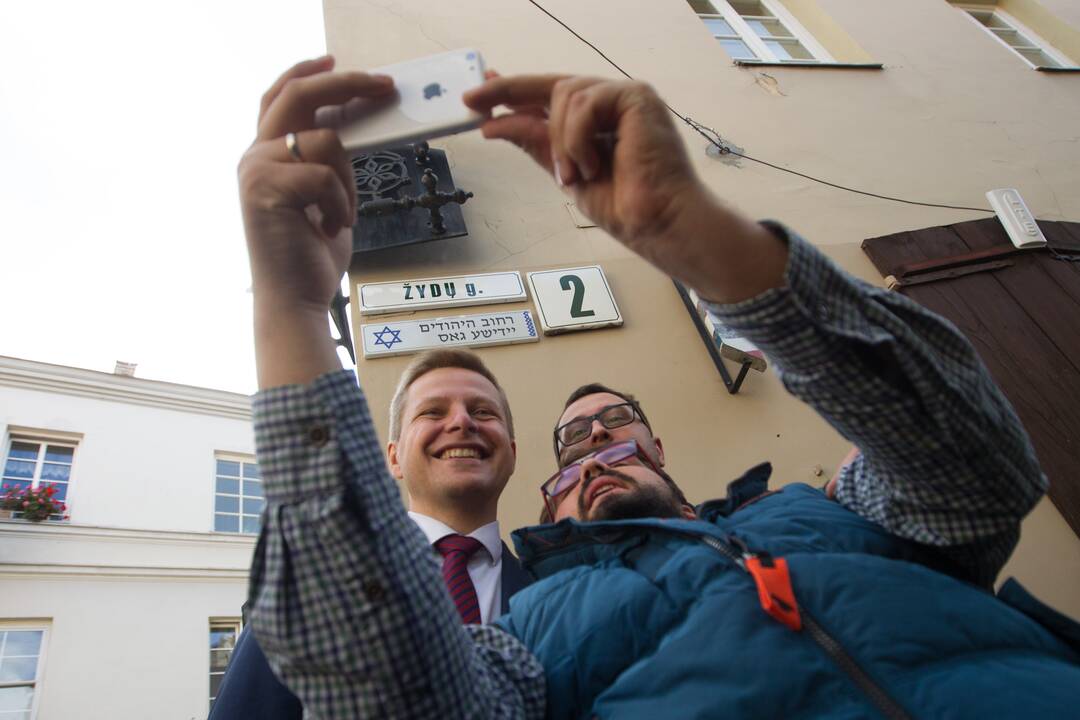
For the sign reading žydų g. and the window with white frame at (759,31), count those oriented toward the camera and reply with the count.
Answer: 2

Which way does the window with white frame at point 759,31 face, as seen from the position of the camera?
facing the viewer

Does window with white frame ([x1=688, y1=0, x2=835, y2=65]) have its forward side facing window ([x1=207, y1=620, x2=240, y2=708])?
no

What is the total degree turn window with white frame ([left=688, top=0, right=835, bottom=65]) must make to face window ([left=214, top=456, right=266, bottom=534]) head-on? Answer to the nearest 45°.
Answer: approximately 90° to its right

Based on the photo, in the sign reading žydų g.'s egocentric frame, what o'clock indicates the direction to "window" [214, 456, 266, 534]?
The window is roughly at 5 o'clock from the sign reading žydų g..

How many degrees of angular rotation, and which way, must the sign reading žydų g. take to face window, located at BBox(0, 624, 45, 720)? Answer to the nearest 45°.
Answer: approximately 135° to its right

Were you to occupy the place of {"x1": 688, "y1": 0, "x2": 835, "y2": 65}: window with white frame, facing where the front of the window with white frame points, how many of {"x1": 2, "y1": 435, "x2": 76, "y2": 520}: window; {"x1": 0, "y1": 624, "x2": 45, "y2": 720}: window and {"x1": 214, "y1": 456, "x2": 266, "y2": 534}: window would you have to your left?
0

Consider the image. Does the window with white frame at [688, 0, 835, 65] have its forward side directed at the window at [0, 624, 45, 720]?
no

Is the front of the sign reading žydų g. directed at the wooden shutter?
no

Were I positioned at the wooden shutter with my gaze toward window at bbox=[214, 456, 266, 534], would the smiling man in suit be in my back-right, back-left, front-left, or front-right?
front-left

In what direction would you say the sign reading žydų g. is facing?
toward the camera

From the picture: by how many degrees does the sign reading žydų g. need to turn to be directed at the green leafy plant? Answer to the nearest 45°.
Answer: approximately 135° to its right
